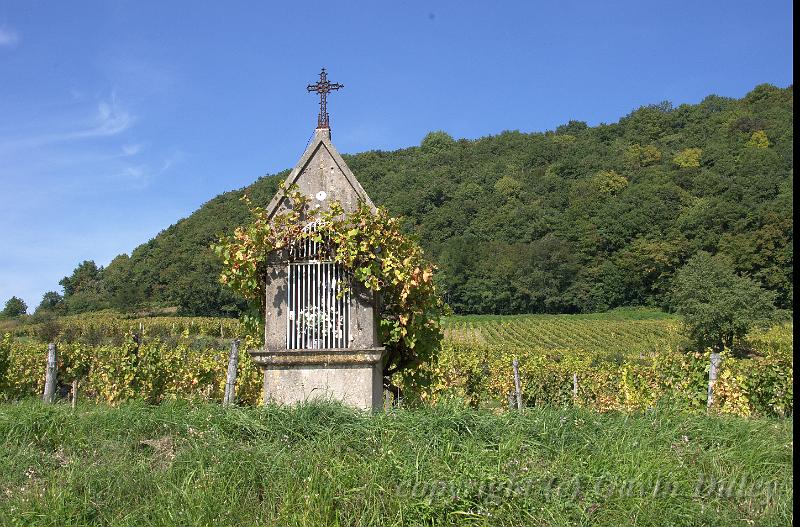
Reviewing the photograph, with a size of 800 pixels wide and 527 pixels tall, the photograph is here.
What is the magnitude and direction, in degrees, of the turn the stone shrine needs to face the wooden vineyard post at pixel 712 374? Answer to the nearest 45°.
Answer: approximately 135° to its left

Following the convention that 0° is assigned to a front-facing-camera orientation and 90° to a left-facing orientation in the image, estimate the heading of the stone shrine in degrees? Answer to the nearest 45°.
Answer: approximately 0°

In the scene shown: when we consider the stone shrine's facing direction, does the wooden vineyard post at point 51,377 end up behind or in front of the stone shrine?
behind
